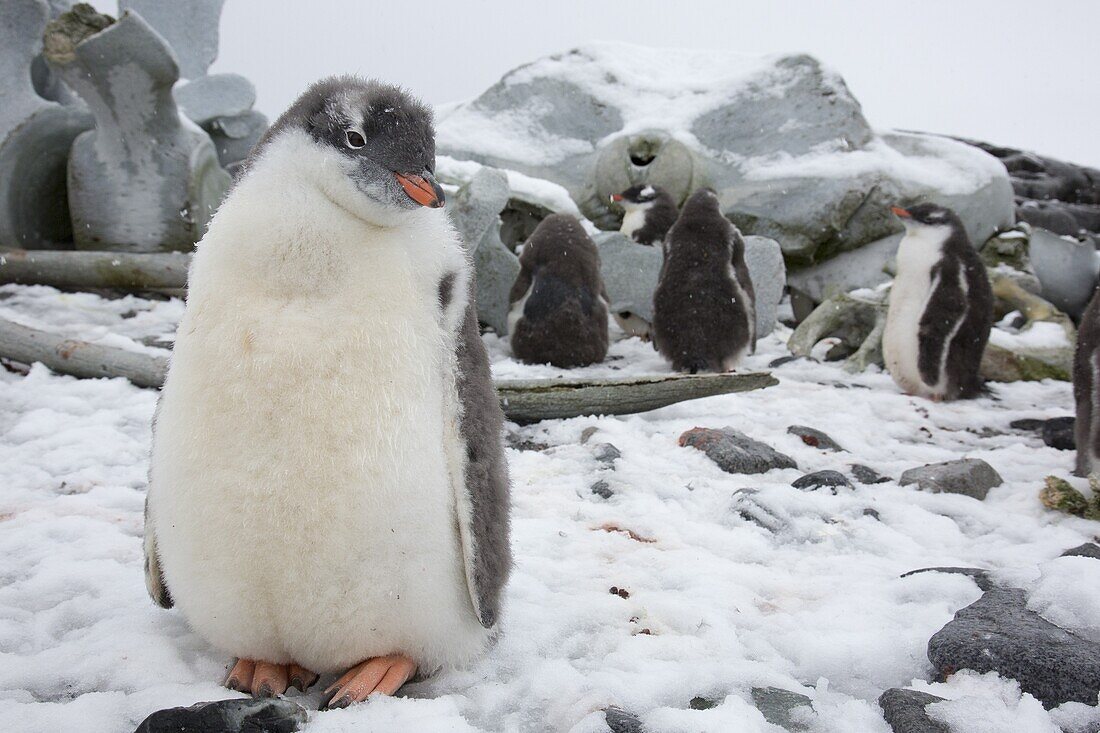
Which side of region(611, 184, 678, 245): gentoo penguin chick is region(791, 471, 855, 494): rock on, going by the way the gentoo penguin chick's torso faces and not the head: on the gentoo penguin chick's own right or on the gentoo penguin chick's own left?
on the gentoo penguin chick's own left

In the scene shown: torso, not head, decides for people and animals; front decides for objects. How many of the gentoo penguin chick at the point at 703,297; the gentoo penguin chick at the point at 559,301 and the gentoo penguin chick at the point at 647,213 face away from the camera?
2

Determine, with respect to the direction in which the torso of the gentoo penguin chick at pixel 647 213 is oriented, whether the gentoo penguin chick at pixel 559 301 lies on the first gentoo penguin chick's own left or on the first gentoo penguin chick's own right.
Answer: on the first gentoo penguin chick's own left

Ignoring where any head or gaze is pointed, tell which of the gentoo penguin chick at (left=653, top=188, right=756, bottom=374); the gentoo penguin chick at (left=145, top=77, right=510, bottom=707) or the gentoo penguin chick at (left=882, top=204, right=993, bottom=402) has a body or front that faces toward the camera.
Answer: the gentoo penguin chick at (left=145, top=77, right=510, bottom=707)

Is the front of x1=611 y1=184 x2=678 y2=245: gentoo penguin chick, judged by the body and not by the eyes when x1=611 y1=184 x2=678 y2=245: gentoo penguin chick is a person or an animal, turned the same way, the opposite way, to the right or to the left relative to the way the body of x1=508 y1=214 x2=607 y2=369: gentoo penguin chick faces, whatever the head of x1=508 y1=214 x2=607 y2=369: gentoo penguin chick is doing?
to the left

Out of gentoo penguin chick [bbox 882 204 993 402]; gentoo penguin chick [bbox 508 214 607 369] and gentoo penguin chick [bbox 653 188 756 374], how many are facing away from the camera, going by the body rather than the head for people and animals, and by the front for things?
2

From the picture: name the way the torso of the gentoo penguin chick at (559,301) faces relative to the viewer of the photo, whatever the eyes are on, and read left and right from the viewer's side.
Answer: facing away from the viewer

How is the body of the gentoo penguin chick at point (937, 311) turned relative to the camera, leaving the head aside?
to the viewer's left

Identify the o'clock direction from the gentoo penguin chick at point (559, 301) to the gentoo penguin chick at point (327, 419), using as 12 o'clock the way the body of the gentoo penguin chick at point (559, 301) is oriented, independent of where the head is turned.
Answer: the gentoo penguin chick at point (327, 419) is roughly at 6 o'clock from the gentoo penguin chick at point (559, 301).

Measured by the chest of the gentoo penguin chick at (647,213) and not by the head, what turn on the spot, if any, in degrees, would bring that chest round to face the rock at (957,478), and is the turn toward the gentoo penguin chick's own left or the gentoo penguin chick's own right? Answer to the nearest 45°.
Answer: approximately 90° to the gentoo penguin chick's own left

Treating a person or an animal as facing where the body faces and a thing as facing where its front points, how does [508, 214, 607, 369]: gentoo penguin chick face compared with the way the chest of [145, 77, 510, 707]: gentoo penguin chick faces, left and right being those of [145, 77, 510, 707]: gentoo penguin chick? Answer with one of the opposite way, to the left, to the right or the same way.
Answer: the opposite way

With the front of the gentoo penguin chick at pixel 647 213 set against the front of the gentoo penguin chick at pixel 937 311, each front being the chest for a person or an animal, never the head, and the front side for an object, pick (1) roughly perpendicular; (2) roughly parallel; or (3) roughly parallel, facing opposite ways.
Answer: roughly parallel

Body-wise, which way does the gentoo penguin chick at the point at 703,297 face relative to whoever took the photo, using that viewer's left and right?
facing away from the viewer

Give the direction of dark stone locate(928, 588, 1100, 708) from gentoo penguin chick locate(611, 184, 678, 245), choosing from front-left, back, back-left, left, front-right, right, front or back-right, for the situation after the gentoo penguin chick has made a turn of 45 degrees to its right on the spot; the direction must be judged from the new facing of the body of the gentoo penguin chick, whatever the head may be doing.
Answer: back-left

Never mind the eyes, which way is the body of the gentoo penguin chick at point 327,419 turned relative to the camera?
toward the camera

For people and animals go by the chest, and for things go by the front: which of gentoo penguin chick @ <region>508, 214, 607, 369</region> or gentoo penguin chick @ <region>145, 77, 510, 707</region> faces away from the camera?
gentoo penguin chick @ <region>508, 214, 607, 369</region>
